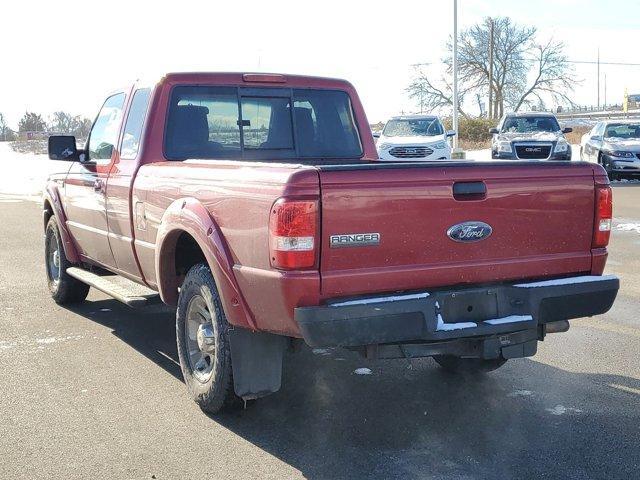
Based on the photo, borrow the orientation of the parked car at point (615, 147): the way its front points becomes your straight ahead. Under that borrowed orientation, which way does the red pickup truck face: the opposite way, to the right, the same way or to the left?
the opposite way

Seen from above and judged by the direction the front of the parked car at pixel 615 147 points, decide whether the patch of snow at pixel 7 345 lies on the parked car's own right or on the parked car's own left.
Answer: on the parked car's own right

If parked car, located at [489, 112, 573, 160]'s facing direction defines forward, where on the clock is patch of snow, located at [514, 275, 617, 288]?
The patch of snow is roughly at 12 o'clock from the parked car.

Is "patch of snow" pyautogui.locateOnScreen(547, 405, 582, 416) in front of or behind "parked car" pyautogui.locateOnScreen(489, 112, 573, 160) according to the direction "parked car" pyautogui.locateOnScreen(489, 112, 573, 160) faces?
in front

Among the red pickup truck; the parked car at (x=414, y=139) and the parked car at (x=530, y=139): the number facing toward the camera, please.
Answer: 2

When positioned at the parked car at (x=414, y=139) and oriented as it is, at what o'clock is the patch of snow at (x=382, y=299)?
The patch of snow is roughly at 12 o'clock from the parked car.

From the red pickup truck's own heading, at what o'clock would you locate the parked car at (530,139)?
The parked car is roughly at 2 o'clock from the red pickup truck.

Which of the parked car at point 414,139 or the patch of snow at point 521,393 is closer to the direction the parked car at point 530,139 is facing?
the patch of snow

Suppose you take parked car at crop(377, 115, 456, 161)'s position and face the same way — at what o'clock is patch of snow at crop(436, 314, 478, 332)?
The patch of snow is roughly at 12 o'clock from the parked car.

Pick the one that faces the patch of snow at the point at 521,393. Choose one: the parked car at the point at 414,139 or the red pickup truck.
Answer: the parked car

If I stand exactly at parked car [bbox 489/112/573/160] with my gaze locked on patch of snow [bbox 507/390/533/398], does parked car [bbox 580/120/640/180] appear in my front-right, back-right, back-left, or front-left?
front-left

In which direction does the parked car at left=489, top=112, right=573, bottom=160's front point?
toward the camera
